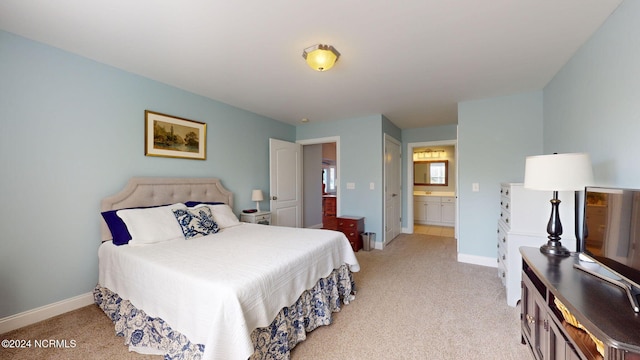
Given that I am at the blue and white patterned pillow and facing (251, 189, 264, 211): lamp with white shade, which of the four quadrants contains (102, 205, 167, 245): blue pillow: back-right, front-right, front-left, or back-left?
back-left

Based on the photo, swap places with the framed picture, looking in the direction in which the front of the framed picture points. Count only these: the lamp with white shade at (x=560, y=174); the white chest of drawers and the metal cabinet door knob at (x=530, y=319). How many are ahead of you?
3

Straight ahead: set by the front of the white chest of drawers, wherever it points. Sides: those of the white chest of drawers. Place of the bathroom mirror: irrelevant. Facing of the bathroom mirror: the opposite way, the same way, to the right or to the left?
to the left

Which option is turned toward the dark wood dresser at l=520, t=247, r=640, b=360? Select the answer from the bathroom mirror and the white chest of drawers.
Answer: the bathroom mirror

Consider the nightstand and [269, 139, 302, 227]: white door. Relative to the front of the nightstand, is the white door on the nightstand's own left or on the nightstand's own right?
on the nightstand's own left

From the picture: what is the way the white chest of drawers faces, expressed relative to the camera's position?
facing to the left of the viewer

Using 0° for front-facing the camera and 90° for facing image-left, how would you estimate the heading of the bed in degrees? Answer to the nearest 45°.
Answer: approximately 315°

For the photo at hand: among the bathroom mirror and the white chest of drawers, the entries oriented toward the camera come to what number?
1

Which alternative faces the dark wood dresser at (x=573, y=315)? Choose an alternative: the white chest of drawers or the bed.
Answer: the bed
